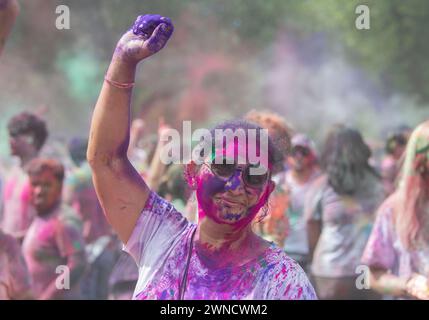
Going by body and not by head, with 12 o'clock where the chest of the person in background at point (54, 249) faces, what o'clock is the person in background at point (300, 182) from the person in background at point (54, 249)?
the person in background at point (300, 182) is roughly at 7 o'clock from the person in background at point (54, 249).

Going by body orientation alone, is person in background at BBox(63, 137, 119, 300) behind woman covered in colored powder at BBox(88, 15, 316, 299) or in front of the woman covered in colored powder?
behind

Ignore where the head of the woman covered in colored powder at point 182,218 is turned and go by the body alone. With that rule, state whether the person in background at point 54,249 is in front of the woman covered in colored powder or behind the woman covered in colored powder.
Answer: behind

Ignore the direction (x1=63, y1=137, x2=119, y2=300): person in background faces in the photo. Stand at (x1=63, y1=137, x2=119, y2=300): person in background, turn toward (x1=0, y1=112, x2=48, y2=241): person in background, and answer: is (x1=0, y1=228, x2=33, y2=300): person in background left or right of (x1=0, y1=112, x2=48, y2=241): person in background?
left

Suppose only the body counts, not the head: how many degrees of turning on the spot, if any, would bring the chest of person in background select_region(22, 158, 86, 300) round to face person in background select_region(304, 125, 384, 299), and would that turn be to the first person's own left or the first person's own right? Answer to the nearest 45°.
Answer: approximately 135° to the first person's own left

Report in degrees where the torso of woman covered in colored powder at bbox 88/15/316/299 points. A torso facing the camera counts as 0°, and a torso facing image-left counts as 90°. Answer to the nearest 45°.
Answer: approximately 0°

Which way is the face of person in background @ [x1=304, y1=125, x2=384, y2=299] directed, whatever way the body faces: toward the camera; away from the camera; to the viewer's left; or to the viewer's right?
away from the camera
